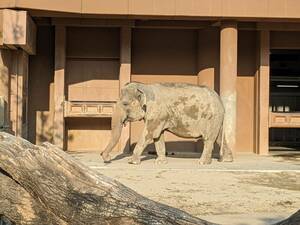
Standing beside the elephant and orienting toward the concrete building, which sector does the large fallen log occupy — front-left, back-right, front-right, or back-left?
back-left

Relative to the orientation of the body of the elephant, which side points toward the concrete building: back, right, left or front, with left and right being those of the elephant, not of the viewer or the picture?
right

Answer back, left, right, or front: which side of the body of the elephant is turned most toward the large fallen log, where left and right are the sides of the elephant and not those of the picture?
left

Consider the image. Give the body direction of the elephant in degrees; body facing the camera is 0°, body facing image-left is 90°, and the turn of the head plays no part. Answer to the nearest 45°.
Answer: approximately 90°
